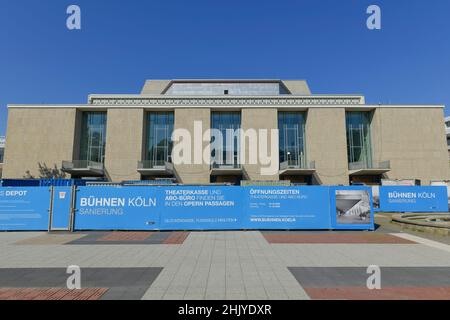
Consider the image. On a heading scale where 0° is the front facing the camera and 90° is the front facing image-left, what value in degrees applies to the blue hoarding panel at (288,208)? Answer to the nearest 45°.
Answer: approximately 0°

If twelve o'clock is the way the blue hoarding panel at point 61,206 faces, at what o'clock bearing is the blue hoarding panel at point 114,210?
the blue hoarding panel at point 114,210 is roughly at 10 o'clock from the blue hoarding panel at point 61,206.

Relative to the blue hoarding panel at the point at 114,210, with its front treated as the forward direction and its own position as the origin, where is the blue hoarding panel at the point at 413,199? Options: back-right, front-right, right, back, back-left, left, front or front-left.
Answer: left

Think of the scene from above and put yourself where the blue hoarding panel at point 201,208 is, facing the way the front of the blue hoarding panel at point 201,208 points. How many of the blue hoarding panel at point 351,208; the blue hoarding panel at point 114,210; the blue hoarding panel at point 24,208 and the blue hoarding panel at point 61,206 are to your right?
3

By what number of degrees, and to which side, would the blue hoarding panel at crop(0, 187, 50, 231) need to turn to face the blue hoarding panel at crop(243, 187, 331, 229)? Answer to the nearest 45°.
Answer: approximately 45° to its left

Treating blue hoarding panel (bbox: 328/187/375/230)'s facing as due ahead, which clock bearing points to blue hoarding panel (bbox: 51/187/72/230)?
blue hoarding panel (bbox: 51/187/72/230) is roughly at 2 o'clock from blue hoarding panel (bbox: 328/187/375/230).

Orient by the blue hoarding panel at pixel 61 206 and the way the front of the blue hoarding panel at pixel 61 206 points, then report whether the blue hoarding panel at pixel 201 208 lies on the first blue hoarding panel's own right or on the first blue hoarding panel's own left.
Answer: on the first blue hoarding panel's own left

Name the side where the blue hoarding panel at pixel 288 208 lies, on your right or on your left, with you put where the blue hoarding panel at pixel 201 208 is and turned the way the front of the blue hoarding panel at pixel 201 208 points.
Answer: on your left

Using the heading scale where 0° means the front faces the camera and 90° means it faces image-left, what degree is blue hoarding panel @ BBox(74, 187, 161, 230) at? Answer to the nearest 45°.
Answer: approximately 0°
